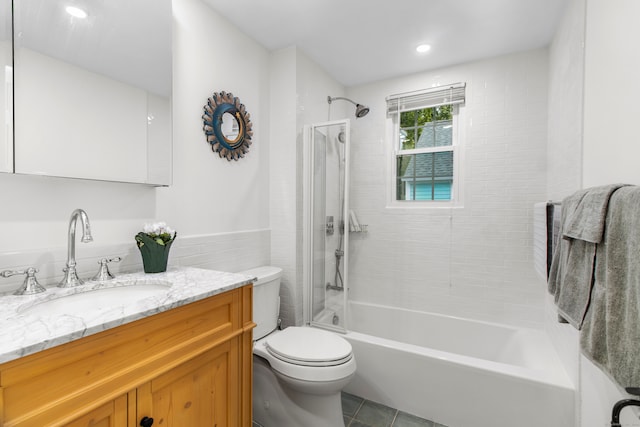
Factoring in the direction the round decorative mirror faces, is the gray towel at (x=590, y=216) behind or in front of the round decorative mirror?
in front

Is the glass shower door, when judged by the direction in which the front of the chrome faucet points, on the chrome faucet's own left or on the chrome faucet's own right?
on the chrome faucet's own left

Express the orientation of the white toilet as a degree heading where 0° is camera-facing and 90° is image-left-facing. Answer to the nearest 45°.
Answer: approximately 315°

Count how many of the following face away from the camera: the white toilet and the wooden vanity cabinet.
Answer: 0

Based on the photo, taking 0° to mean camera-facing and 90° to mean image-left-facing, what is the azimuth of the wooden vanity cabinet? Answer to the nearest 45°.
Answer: approximately 315°

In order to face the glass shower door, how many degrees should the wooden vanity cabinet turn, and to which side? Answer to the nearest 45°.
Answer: approximately 90° to its left

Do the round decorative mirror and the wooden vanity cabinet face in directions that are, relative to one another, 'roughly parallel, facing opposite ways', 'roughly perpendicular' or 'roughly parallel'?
roughly parallel

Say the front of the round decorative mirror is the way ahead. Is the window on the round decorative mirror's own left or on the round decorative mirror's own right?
on the round decorative mirror's own left

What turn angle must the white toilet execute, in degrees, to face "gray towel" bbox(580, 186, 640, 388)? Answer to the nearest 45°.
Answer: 0° — it already faces it

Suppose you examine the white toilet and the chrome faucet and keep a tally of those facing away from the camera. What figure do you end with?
0

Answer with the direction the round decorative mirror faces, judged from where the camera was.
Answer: facing the viewer and to the right of the viewer

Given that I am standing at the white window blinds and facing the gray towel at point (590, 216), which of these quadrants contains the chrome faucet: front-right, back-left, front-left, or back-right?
front-right
